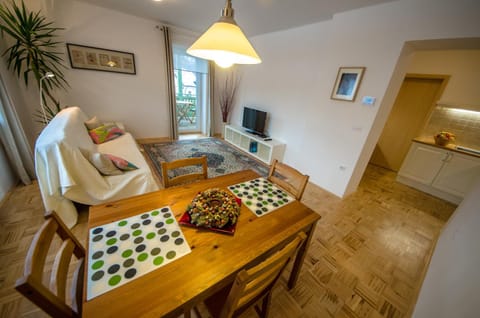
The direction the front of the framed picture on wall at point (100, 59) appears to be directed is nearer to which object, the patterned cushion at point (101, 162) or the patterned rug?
the patterned rug

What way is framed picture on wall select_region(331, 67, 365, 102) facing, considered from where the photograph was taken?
facing the viewer and to the left of the viewer

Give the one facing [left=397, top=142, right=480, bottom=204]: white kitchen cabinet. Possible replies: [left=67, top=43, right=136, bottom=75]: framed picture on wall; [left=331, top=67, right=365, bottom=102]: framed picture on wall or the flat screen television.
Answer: [left=67, top=43, right=136, bottom=75]: framed picture on wall

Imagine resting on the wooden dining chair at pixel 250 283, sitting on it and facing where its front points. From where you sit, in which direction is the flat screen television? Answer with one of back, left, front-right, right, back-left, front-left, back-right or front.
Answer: front-right

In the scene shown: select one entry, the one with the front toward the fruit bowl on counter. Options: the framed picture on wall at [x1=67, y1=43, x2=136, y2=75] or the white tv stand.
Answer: the framed picture on wall

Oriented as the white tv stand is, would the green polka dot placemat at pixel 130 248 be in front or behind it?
in front

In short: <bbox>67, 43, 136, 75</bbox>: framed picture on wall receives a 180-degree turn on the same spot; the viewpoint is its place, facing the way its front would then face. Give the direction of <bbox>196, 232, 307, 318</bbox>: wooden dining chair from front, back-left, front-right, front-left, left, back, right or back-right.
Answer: back-left

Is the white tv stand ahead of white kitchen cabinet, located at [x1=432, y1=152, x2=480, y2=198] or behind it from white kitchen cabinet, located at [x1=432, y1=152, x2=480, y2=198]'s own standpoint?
ahead

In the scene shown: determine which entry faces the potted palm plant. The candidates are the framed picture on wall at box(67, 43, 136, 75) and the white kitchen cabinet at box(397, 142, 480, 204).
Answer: the white kitchen cabinet

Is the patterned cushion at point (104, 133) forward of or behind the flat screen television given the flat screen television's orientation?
forward

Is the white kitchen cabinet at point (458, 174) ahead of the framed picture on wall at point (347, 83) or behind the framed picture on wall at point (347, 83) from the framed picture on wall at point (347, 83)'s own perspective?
behind

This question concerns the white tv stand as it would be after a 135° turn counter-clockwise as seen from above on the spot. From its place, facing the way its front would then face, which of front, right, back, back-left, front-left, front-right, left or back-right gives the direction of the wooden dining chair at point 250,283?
right

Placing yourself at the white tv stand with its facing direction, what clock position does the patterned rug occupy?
The patterned rug is roughly at 1 o'clock from the white tv stand.
